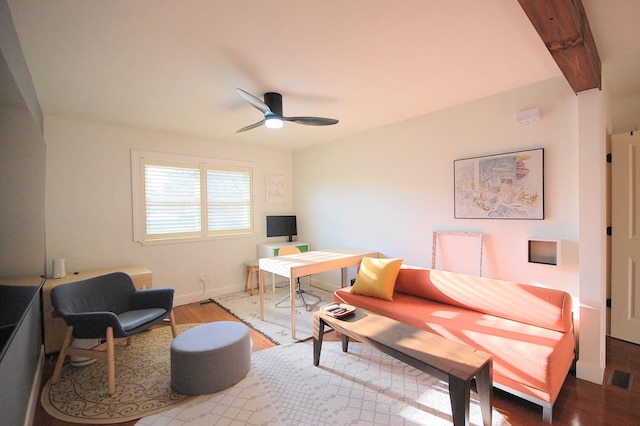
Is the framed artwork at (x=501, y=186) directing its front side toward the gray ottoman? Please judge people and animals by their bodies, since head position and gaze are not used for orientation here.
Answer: yes

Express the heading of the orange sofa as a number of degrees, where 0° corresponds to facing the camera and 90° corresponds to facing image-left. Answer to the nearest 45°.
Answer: approximately 45°

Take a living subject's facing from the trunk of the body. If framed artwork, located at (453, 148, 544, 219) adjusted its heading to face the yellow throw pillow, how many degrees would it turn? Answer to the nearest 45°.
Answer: approximately 45° to its right

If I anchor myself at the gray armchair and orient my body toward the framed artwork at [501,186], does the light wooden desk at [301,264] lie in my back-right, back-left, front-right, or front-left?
front-left

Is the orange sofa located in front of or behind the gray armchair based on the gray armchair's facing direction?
in front

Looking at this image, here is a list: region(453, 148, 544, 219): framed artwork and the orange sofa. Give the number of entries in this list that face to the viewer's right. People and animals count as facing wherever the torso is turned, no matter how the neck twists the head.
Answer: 0

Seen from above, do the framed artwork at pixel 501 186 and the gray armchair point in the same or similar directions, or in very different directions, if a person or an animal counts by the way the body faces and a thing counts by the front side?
very different directions

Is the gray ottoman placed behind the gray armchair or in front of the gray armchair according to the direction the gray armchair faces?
in front

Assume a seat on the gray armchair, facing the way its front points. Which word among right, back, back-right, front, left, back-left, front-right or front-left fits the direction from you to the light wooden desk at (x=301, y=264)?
front-left

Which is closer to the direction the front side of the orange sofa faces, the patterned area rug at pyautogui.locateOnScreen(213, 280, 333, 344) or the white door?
the patterned area rug

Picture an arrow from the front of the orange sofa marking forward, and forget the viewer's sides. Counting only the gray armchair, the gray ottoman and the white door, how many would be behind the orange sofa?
1

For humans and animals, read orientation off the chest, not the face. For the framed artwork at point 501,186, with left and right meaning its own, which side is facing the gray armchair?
front

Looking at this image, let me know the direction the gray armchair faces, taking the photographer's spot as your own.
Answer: facing the viewer and to the right of the viewer

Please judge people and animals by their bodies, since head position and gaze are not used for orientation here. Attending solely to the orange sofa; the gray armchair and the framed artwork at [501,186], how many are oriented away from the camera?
0

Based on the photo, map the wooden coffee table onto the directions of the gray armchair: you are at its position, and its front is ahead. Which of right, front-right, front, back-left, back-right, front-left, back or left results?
front

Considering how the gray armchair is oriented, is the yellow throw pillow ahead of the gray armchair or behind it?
ahead

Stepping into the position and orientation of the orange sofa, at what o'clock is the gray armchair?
The gray armchair is roughly at 1 o'clock from the orange sofa.

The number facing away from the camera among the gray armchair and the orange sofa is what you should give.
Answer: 0
